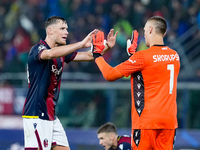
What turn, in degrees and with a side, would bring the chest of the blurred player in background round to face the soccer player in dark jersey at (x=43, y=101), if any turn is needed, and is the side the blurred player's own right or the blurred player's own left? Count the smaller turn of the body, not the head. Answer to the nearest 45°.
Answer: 0° — they already face them

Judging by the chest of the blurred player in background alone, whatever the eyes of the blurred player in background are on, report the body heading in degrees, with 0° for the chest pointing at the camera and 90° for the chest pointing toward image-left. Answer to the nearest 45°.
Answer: approximately 45°

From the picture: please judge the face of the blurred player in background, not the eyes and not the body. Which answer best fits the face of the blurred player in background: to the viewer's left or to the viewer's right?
to the viewer's left
